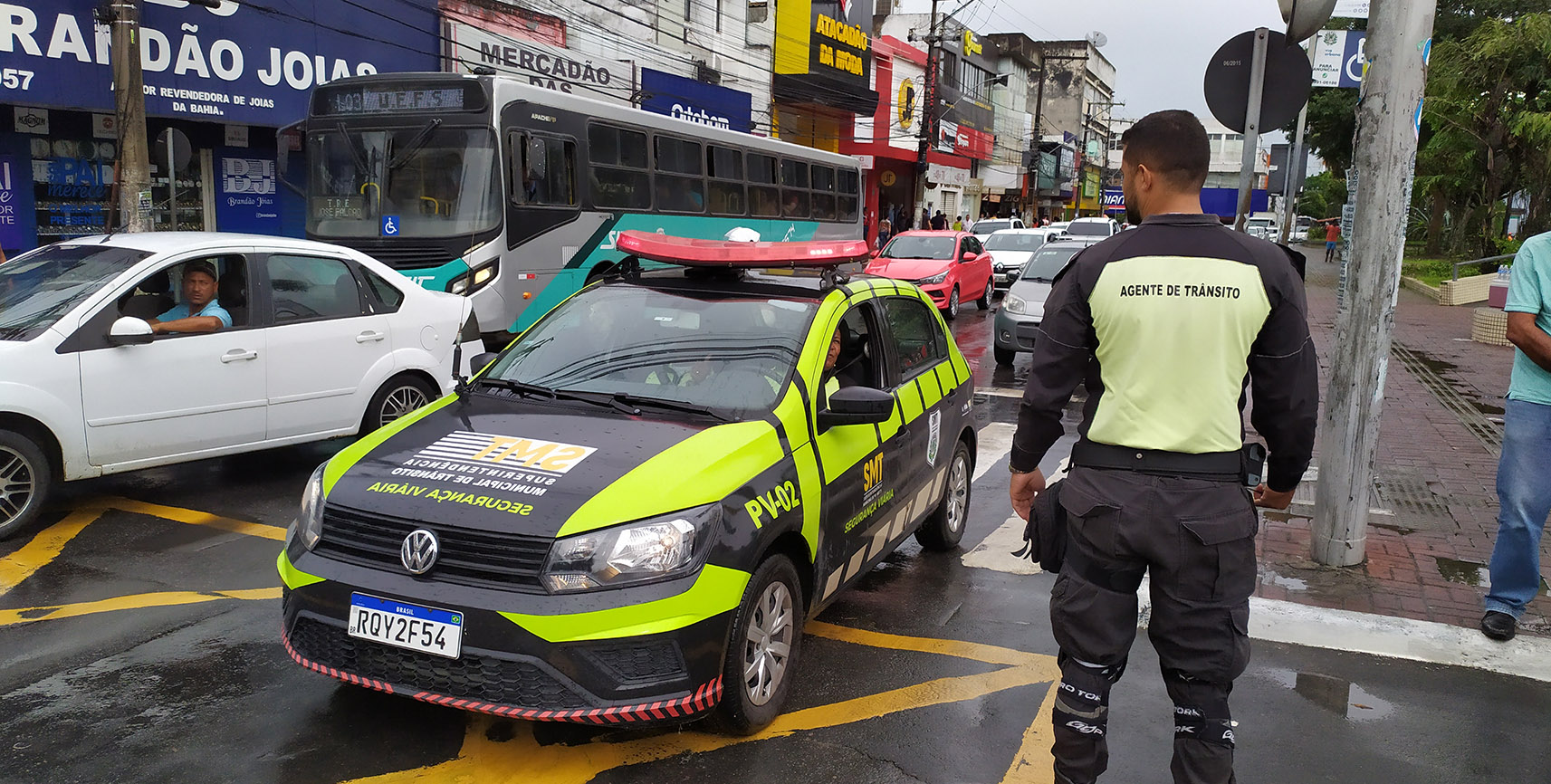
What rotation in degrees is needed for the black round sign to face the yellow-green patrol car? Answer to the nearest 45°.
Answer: approximately 135° to its left

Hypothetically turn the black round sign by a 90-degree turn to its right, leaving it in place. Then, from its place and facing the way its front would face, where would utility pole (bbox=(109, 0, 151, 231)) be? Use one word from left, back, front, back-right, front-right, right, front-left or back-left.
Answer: back

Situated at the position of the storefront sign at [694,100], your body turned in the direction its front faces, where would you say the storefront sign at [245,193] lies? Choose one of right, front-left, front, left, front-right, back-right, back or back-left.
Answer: right

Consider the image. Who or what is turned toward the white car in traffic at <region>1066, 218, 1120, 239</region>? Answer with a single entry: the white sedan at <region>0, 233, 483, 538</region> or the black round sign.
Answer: the black round sign

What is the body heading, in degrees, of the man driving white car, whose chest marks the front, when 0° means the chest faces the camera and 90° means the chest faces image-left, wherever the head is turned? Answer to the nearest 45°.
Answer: approximately 45°

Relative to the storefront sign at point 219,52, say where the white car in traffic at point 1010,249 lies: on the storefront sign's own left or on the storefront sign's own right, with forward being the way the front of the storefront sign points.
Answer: on the storefront sign's own left

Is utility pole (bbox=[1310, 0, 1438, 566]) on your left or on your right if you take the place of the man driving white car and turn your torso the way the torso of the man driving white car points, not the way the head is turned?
on your left

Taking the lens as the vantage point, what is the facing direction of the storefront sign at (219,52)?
facing the viewer and to the right of the viewer

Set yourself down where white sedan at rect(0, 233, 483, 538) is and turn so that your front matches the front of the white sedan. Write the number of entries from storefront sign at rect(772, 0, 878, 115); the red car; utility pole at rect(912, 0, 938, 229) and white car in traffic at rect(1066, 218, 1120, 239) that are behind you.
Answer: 4

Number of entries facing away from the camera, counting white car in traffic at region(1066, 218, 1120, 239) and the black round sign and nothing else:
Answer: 1

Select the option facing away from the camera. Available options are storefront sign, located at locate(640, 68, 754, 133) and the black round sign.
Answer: the black round sign

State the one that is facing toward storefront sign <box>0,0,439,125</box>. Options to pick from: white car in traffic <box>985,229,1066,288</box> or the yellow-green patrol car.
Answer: the white car in traffic

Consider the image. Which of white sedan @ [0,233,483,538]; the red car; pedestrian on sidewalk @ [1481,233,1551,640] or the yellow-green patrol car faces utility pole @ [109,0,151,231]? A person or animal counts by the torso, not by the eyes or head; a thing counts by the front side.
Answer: the red car

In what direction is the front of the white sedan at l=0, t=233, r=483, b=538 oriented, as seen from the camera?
facing the viewer and to the left of the viewer

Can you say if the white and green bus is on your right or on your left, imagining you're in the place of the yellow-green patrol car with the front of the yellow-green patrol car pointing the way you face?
on your right

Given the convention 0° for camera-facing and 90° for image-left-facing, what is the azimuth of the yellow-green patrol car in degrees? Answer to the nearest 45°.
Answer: approximately 45°

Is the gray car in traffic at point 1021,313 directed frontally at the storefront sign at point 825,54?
no

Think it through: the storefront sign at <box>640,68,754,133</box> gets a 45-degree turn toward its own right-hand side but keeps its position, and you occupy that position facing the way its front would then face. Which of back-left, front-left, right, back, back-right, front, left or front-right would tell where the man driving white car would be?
front

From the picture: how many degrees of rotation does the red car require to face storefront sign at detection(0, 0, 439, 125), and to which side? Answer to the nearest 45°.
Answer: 0° — it already faces it
